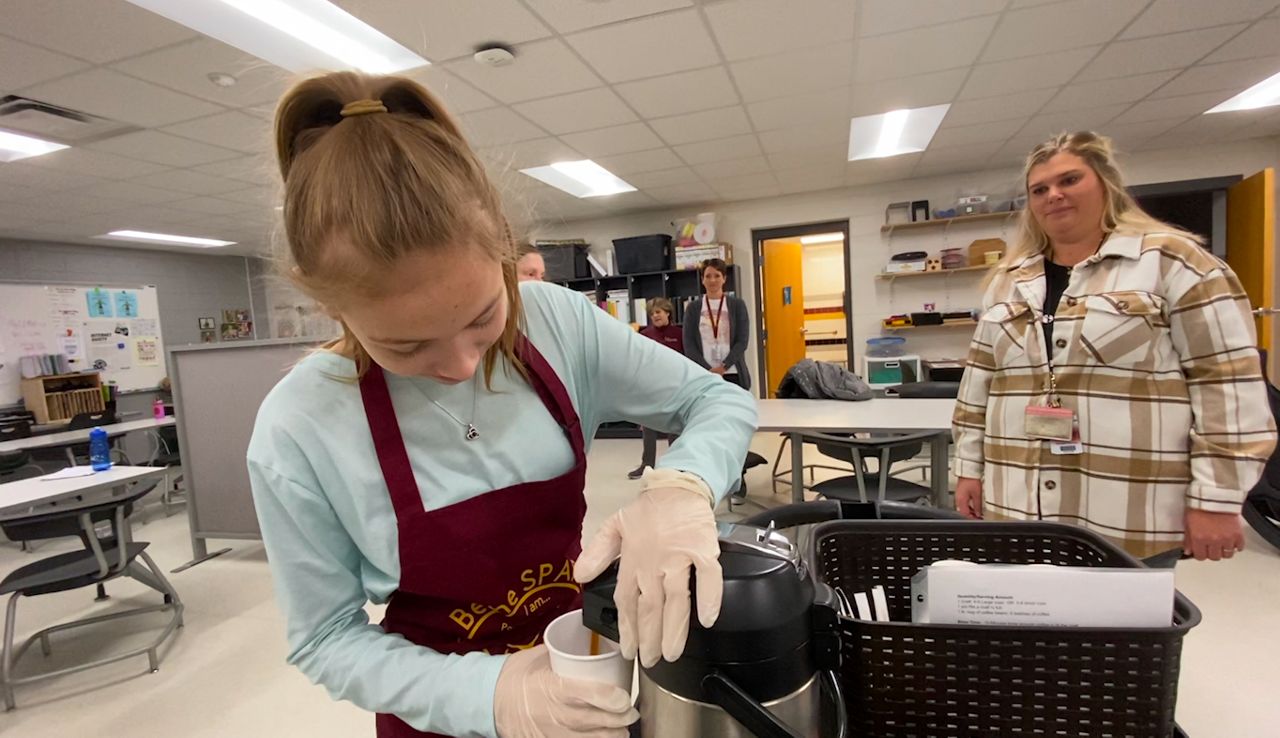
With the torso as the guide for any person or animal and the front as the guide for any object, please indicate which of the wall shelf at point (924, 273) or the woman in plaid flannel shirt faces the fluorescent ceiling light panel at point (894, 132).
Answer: the wall shelf

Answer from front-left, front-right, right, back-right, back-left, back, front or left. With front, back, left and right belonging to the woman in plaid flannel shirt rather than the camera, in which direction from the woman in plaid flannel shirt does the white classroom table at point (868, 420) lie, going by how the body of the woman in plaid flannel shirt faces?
right

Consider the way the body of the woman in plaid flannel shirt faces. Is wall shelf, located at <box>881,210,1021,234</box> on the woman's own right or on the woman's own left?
on the woman's own right

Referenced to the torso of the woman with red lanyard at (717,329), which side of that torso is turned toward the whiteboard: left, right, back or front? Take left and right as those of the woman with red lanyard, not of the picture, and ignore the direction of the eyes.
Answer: right

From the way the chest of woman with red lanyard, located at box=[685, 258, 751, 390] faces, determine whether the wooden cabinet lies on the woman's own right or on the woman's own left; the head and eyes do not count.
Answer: on the woman's own right

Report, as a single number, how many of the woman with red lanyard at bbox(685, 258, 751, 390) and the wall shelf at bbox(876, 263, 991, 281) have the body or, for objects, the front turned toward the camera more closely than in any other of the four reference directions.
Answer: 2

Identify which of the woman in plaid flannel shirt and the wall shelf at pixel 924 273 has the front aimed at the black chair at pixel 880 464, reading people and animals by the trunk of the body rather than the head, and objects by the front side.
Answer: the wall shelf

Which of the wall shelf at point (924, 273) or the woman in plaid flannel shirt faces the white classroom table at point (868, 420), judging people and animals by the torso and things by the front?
the wall shelf

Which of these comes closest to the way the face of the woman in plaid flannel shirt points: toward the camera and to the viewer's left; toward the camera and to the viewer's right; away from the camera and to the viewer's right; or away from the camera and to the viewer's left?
toward the camera and to the viewer's left

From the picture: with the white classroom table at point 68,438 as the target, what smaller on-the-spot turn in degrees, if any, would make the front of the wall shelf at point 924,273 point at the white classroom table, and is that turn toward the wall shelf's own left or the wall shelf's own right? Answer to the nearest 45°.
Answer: approximately 45° to the wall shelf's own right

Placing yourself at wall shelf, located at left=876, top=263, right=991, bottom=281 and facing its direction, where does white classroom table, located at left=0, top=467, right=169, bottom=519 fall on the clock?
The white classroom table is roughly at 1 o'clock from the wall shelf.

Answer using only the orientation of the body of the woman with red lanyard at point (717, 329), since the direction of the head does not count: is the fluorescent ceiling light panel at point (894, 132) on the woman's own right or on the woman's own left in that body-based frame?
on the woman's own left
